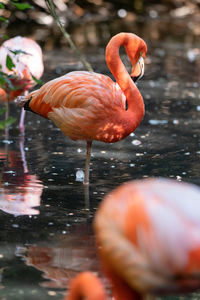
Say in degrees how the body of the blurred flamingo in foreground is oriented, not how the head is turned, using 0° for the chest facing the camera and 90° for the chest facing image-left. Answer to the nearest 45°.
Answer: approximately 90°
